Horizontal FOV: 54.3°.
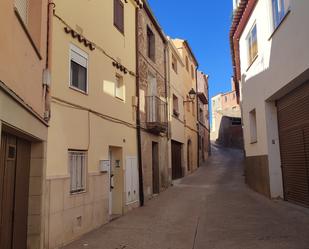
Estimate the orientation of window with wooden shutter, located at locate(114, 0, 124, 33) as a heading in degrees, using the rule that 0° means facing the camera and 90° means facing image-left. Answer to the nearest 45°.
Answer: approximately 315°

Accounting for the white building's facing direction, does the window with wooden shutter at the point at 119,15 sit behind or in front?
in front

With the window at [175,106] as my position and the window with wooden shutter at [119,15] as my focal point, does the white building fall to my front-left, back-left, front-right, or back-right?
front-left

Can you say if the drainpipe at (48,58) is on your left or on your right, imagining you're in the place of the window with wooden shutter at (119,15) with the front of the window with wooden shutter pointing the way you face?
on your right

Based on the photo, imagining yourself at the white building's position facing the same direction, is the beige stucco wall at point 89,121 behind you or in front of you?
in front

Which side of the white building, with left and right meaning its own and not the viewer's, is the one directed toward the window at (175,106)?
right

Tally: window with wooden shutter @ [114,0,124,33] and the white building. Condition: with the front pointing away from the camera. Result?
0

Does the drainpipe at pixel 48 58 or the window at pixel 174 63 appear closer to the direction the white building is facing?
the drainpipe

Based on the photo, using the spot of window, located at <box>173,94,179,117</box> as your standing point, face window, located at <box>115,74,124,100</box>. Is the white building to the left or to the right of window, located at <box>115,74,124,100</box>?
left
